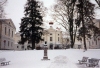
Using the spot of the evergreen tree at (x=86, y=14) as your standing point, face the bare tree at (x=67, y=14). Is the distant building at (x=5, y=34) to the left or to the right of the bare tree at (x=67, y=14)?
left

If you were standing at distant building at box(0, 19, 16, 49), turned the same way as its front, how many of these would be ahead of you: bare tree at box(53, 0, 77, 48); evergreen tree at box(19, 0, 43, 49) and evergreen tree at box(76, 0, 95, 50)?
3

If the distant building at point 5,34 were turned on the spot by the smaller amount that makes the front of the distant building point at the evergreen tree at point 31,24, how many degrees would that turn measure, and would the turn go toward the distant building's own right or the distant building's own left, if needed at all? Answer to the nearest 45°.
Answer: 0° — it already faces it

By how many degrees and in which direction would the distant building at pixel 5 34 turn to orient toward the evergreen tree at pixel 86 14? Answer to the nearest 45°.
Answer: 0° — it already faces it

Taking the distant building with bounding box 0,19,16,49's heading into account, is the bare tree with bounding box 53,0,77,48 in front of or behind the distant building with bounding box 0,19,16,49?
in front

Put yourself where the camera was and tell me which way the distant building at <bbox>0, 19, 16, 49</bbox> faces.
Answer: facing the viewer and to the right of the viewer
